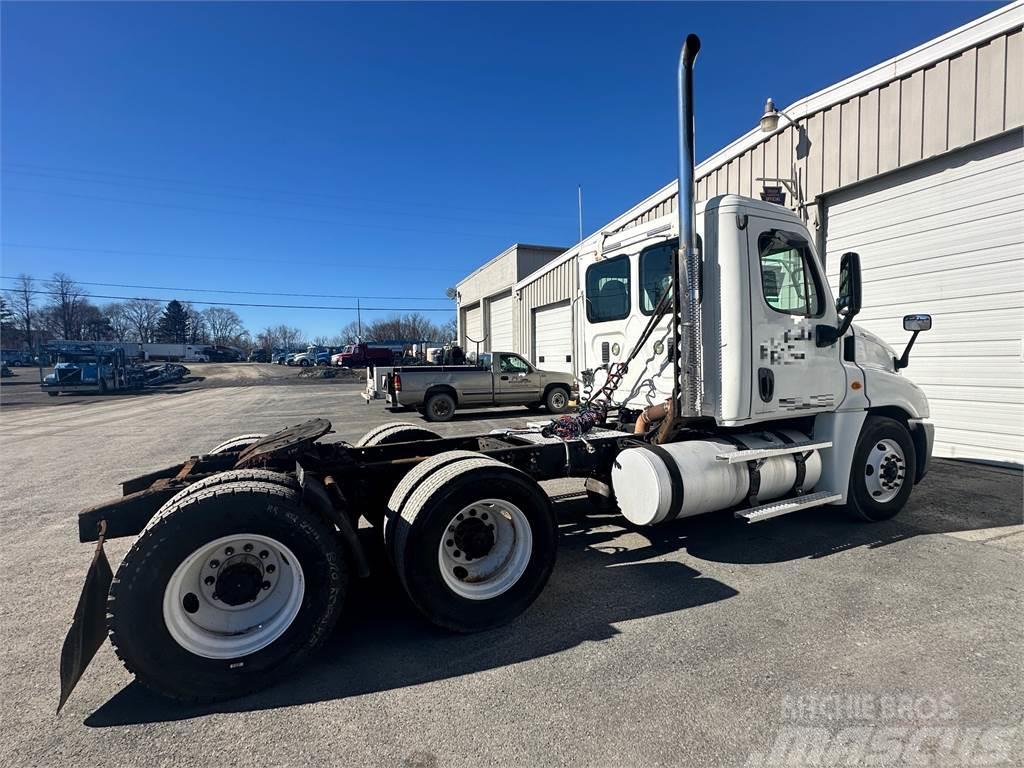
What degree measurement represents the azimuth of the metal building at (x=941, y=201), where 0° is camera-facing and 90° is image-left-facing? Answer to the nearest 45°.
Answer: approximately 45°

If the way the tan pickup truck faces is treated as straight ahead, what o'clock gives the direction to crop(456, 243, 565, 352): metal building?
The metal building is roughly at 9 o'clock from the tan pickup truck.

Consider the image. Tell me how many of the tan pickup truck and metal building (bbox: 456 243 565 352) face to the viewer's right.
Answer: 1

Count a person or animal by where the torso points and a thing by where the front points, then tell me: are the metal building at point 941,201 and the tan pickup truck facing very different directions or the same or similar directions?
very different directions

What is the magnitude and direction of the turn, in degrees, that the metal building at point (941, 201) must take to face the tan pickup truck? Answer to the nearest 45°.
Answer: approximately 45° to its right

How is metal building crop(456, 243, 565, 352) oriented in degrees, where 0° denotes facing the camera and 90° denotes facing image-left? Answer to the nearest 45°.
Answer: approximately 45°

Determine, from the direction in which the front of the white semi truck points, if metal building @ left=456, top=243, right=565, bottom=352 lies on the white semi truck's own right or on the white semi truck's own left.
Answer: on the white semi truck's own left

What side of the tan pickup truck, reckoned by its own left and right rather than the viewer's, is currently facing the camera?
right

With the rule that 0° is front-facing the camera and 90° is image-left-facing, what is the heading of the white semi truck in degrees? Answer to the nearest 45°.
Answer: approximately 225°
